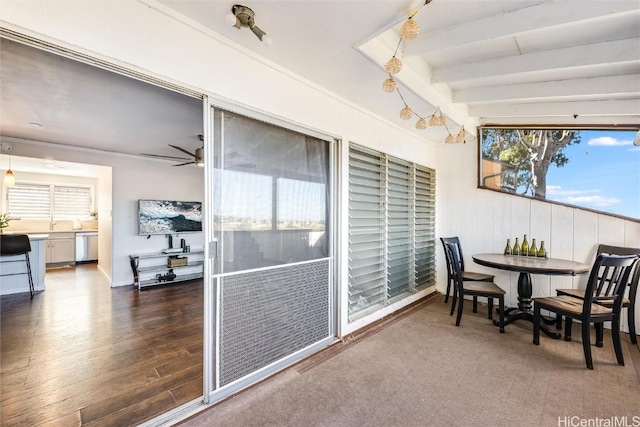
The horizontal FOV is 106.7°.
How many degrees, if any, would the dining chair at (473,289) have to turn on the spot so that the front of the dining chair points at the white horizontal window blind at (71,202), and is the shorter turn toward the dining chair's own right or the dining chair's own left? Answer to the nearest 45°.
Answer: approximately 180°

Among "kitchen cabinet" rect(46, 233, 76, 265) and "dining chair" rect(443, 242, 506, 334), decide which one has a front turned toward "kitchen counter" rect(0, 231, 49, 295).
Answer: the kitchen cabinet

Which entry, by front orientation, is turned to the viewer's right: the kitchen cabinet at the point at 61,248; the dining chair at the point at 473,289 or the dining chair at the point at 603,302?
the dining chair at the point at 473,289

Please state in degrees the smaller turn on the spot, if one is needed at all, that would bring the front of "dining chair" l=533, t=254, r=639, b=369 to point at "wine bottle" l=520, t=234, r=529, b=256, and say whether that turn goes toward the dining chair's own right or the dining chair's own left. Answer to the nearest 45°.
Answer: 0° — it already faces it

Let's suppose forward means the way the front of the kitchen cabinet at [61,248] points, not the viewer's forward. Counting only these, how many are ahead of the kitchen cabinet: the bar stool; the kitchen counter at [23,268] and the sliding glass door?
3

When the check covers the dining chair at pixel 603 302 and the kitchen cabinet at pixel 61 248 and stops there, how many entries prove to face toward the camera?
1

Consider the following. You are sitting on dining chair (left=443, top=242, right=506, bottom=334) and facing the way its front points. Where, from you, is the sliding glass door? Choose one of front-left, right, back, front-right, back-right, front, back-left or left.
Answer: back-right

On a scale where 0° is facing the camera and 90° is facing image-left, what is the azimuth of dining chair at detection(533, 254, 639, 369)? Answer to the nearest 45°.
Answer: approximately 135°

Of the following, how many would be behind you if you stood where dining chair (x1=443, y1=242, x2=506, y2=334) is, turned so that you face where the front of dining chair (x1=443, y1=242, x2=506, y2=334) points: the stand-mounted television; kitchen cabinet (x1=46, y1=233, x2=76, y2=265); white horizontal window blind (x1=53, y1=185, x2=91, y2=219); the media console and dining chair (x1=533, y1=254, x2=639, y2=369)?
4

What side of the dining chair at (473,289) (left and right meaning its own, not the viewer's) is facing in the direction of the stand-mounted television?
back

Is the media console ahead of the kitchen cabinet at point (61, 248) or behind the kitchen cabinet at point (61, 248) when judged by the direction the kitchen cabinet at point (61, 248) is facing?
ahead

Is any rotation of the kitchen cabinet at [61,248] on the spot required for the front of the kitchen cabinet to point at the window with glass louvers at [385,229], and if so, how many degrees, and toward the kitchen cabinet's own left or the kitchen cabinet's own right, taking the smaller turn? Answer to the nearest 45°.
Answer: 0° — it already faces it

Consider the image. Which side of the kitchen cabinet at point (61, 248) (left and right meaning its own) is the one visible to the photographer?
front

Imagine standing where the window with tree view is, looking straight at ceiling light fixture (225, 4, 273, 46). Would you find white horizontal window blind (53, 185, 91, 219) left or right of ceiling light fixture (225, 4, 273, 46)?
right

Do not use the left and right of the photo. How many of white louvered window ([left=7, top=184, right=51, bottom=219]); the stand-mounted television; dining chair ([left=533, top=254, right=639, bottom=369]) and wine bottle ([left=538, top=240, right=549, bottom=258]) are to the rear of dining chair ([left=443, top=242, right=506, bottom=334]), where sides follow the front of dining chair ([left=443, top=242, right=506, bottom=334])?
2

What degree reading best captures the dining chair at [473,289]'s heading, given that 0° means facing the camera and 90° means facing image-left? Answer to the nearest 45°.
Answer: approximately 270°
